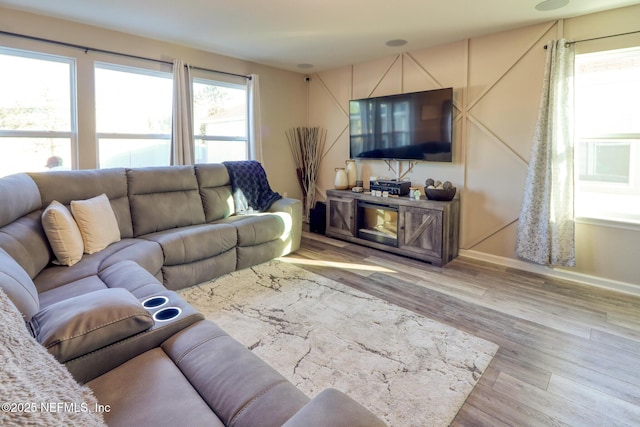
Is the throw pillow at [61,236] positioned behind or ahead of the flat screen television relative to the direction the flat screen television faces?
ahead

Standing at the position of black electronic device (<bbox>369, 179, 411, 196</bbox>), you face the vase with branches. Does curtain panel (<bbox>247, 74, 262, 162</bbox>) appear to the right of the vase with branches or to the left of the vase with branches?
left

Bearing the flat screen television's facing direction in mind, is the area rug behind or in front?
in front

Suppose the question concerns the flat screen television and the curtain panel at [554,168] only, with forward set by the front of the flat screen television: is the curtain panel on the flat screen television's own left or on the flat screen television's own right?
on the flat screen television's own left

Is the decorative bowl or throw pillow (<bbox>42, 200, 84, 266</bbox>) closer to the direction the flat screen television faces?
the throw pillow

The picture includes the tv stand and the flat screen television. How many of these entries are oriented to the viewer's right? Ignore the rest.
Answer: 0

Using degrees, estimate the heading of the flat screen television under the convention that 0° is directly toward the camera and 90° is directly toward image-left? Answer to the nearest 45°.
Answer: approximately 45°

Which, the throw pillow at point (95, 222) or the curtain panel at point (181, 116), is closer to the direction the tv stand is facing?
the throw pillow

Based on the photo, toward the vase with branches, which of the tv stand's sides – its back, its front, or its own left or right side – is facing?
right

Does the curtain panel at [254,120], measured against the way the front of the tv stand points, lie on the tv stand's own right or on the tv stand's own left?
on the tv stand's own right
